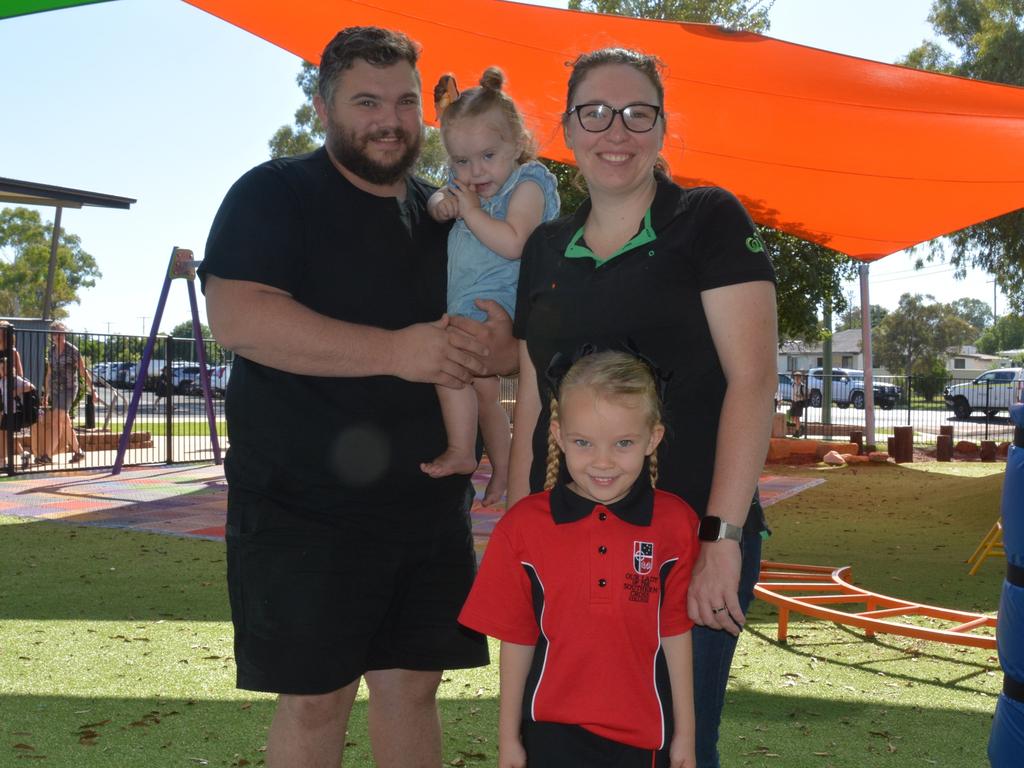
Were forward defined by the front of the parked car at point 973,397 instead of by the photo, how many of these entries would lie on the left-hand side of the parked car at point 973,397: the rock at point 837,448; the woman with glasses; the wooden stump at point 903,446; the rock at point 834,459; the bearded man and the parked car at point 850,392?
5

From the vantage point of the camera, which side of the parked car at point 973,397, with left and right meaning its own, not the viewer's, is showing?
left

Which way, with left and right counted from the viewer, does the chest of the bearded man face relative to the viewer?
facing the viewer and to the right of the viewer

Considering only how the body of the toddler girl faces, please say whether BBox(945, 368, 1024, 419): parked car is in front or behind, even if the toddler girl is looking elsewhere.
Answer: behind

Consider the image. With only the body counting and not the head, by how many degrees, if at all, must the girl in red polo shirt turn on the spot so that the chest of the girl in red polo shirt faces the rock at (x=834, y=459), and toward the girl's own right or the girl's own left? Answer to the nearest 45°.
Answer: approximately 180°

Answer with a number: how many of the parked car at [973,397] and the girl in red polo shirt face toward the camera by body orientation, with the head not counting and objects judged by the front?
1

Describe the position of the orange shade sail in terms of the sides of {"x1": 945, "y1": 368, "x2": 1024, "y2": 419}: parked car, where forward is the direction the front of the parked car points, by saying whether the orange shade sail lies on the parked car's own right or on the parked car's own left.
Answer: on the parked car's own left

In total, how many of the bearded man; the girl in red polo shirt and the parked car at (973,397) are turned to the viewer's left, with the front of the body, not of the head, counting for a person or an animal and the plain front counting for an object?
1

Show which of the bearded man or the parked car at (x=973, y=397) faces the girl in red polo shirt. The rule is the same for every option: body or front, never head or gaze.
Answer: the bearded man

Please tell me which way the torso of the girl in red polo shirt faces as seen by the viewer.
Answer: toward the camera

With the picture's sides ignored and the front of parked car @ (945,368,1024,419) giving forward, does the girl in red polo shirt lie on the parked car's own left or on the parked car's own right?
on the parked car's own left

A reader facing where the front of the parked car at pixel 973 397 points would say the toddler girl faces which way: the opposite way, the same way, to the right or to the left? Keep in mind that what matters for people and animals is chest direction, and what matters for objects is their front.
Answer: to the left

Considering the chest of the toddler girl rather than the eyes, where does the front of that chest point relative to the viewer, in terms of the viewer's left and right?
facing the viewer and to the left of the viewer
